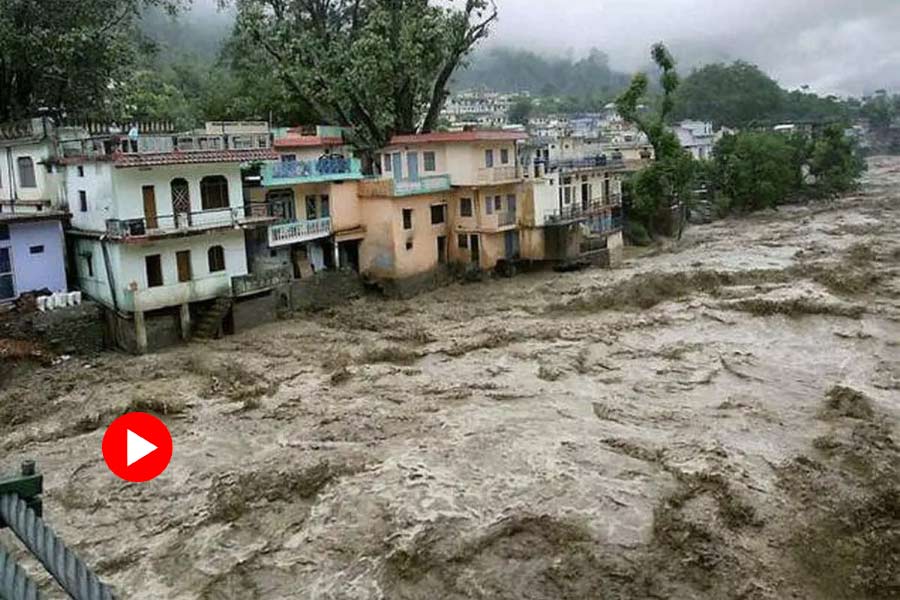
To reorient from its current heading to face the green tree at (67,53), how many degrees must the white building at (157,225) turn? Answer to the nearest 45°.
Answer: approximately 135° to its left

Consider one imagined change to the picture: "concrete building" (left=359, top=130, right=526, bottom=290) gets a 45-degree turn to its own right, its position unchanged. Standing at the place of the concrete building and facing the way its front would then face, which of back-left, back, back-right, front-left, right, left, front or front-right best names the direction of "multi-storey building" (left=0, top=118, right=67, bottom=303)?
front-right

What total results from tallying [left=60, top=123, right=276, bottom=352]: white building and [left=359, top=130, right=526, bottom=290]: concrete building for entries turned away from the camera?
0

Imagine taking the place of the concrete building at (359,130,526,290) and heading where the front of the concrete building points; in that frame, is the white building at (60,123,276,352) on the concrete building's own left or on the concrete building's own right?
on the concrete building's own right

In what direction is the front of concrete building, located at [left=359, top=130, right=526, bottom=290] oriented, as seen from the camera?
facing the viewer and to the right of the viewer

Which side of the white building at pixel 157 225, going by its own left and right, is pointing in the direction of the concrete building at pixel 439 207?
left

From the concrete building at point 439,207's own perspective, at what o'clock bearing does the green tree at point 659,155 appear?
The green tree is roughly at 9 o'clock from the concrete building.

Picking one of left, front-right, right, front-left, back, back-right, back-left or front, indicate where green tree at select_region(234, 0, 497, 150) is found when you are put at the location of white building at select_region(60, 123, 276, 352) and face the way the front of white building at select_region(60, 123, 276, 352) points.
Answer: left

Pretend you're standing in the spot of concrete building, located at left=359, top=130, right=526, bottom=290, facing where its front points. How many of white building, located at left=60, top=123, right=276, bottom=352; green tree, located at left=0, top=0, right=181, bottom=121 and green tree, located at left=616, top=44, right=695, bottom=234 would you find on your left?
1
